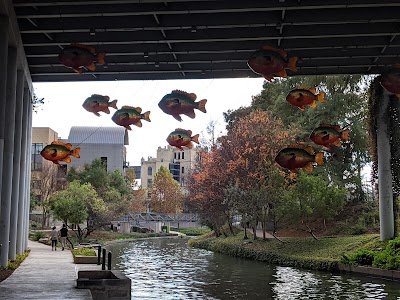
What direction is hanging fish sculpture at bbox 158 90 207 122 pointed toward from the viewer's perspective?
to the viewer's left

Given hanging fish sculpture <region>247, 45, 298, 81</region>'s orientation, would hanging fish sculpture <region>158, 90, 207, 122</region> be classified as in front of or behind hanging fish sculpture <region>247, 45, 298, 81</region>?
in front

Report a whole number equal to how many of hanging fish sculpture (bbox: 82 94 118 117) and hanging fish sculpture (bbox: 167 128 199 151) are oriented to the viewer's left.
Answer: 2

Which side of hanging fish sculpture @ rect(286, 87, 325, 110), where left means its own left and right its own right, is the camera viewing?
left

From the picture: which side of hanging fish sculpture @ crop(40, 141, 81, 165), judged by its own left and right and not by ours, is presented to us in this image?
left

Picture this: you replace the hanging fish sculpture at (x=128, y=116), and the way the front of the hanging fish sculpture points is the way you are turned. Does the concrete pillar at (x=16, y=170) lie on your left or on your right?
on your left

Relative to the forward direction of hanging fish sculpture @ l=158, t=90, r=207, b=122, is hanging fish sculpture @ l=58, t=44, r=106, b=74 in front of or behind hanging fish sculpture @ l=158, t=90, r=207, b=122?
in front

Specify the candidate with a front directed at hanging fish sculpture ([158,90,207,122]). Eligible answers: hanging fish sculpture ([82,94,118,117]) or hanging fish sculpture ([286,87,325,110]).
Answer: hanging fish sculpture ([286,87,325,110])

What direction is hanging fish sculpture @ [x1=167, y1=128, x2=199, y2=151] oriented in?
to the viewer's left

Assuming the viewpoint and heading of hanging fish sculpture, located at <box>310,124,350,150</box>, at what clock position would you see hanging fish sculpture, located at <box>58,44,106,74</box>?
hanging fish sculpture, located at <box>58,44,106,74</box> is roughly at 11 o'clock from hanging fish sculpture, located at <box>310,124,350,150</box>.

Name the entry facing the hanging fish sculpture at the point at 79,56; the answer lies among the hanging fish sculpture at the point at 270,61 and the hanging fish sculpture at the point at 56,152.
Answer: the hanging fish sculpture at the point at 270,61

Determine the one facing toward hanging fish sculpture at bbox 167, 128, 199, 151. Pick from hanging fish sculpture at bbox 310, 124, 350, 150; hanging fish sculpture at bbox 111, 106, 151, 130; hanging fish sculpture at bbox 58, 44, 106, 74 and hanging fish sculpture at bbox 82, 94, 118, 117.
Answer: hanging fish sculpture at bbox 310, 124, 350, 150
